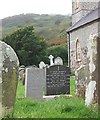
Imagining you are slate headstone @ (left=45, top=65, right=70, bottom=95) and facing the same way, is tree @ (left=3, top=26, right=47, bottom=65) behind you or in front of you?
behind

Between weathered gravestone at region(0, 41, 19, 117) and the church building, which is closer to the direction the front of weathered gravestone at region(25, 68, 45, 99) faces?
the weathered gravestone

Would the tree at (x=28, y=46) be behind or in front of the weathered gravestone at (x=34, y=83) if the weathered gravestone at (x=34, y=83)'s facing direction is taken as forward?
behind

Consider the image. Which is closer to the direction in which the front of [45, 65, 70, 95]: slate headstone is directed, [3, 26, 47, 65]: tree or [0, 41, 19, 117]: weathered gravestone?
the weathered gravestone

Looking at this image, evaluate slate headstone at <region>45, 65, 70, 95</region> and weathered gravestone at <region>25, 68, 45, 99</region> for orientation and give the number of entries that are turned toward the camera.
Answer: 2

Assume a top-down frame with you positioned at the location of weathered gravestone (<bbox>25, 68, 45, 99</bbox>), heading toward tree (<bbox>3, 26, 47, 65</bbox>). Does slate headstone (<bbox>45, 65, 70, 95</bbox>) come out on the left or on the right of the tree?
right

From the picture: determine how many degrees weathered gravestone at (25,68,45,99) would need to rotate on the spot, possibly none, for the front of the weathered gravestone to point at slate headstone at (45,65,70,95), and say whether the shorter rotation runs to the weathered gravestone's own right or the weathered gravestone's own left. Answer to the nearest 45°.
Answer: approximately 135° to the weathered gravestone's own left

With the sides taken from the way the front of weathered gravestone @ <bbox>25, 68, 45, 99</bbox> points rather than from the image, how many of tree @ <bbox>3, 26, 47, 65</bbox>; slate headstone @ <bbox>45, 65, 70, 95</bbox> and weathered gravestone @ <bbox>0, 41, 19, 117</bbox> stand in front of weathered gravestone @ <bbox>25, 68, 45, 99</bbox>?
1

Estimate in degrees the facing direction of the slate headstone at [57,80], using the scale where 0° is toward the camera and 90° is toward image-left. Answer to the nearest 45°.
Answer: approximately 0°
